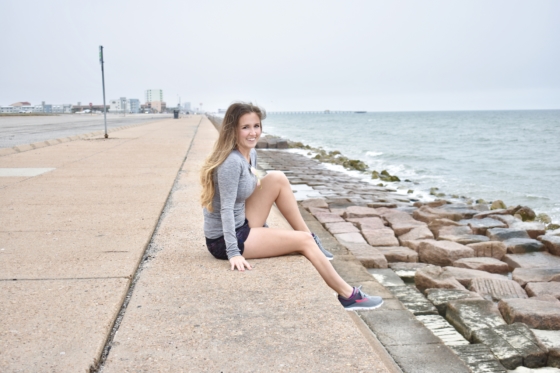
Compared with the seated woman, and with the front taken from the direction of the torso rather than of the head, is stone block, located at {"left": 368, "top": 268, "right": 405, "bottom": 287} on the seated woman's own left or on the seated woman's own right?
on the seated woman's own left

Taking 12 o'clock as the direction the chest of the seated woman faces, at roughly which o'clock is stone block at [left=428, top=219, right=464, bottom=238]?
The stone block is roughly at 10 o'clock from the seated woman.

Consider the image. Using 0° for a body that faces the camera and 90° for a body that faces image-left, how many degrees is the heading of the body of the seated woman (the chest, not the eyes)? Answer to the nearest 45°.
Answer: approximately 270°

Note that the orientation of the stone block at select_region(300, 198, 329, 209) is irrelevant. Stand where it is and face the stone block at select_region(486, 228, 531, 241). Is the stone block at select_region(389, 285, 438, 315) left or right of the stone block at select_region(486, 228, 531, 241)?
right

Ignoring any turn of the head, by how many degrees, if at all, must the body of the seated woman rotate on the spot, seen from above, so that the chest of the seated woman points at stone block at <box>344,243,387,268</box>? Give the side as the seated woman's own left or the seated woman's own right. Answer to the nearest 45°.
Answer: approximately 45° to the seated woman's own left

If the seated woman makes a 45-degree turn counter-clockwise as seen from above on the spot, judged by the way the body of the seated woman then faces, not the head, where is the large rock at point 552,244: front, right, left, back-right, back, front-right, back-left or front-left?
front

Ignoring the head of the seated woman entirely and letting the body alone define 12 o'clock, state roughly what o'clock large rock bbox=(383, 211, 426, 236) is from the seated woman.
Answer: The large rock is roughly at 10 o'clock from the seated woman.

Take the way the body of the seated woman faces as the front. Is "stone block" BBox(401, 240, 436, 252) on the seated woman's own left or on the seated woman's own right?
on the seated woman's own left

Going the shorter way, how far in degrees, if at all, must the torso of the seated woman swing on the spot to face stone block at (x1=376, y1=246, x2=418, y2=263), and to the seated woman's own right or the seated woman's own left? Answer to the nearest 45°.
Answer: approximately 45° to the seated woman's own left

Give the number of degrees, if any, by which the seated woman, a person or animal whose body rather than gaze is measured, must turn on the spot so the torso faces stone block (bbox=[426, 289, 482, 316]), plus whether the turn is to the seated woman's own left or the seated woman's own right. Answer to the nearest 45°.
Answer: approximately 45° to the seated woman's own left

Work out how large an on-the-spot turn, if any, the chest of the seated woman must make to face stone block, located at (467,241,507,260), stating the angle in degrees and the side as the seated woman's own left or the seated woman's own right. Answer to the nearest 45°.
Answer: approximately 45° to the seated woman's own left

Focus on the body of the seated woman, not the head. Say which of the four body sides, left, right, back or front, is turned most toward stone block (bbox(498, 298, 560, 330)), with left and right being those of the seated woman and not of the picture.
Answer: front

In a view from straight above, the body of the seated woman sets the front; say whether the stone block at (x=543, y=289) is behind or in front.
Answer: in front

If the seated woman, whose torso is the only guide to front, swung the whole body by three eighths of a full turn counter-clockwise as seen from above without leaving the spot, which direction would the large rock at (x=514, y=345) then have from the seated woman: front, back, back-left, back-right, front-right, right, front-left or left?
back-right

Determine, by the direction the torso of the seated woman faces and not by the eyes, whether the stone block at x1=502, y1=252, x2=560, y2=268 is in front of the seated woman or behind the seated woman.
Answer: in front
